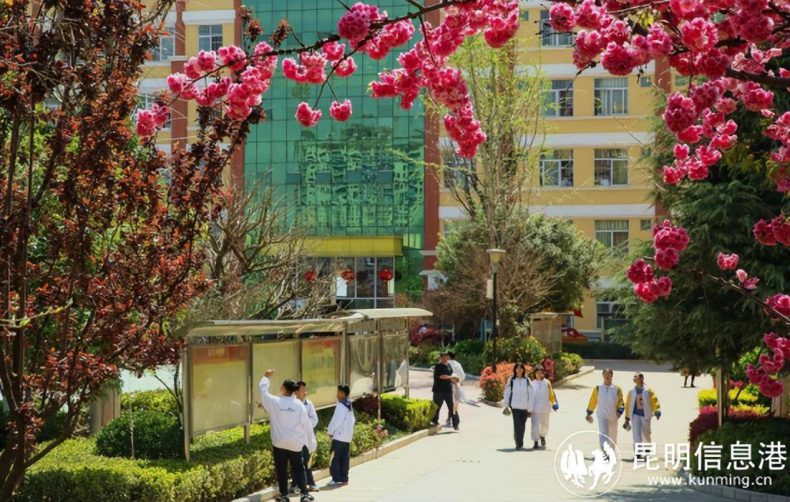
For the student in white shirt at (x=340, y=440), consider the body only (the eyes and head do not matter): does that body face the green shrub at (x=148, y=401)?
yes

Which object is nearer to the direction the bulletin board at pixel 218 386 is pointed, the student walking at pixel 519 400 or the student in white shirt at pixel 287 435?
the student in white shirt

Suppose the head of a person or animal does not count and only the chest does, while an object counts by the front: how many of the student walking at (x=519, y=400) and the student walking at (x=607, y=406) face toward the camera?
2

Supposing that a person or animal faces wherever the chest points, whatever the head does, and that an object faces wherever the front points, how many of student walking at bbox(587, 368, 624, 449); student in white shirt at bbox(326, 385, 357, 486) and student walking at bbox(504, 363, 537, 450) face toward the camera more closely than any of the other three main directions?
2

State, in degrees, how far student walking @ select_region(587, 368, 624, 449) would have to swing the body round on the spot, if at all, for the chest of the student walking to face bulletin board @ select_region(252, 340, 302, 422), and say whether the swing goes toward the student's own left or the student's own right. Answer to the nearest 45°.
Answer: approximately 45° to the student's own right

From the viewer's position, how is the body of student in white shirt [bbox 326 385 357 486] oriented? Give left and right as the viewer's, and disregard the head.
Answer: facing away from the viewer and to the left of the viewer

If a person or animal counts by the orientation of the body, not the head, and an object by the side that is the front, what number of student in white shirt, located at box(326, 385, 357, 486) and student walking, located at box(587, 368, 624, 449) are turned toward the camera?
1

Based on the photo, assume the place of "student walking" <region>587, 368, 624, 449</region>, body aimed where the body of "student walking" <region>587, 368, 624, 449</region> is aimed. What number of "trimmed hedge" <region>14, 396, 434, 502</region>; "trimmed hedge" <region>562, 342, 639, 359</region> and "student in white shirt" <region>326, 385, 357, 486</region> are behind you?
1
